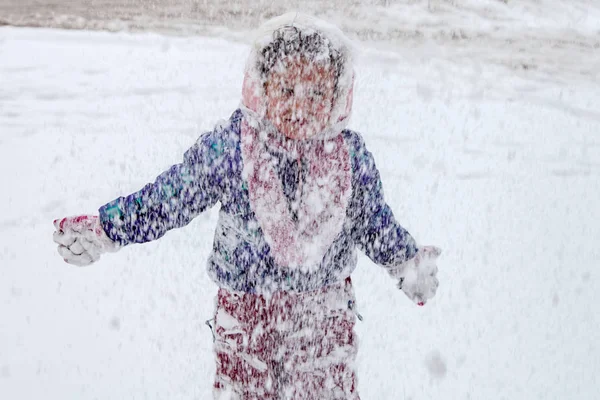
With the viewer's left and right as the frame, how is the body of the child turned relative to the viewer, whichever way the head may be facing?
facing the viewer

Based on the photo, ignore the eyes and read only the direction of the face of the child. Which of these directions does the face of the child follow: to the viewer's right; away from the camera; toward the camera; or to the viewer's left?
toward the camera
